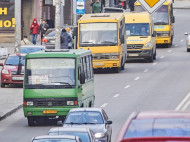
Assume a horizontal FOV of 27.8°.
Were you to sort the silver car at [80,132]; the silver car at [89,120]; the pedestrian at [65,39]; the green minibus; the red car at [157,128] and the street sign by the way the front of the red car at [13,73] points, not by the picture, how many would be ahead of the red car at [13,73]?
4

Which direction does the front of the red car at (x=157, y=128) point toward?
away from the camera

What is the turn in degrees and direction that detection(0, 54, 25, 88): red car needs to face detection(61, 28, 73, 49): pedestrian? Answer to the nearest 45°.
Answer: approximately 135° to its left

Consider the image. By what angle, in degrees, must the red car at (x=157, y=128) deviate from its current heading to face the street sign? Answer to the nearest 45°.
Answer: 0° — it already faces it

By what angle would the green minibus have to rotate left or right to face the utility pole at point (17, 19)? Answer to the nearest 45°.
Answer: approximately 180°

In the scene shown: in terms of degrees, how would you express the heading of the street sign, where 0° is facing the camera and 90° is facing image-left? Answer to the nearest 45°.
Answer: approximately 0°

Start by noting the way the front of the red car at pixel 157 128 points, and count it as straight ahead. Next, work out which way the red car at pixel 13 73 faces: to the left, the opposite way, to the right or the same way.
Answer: the opposite way

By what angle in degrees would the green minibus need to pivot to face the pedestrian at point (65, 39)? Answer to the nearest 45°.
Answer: approximately 180°
